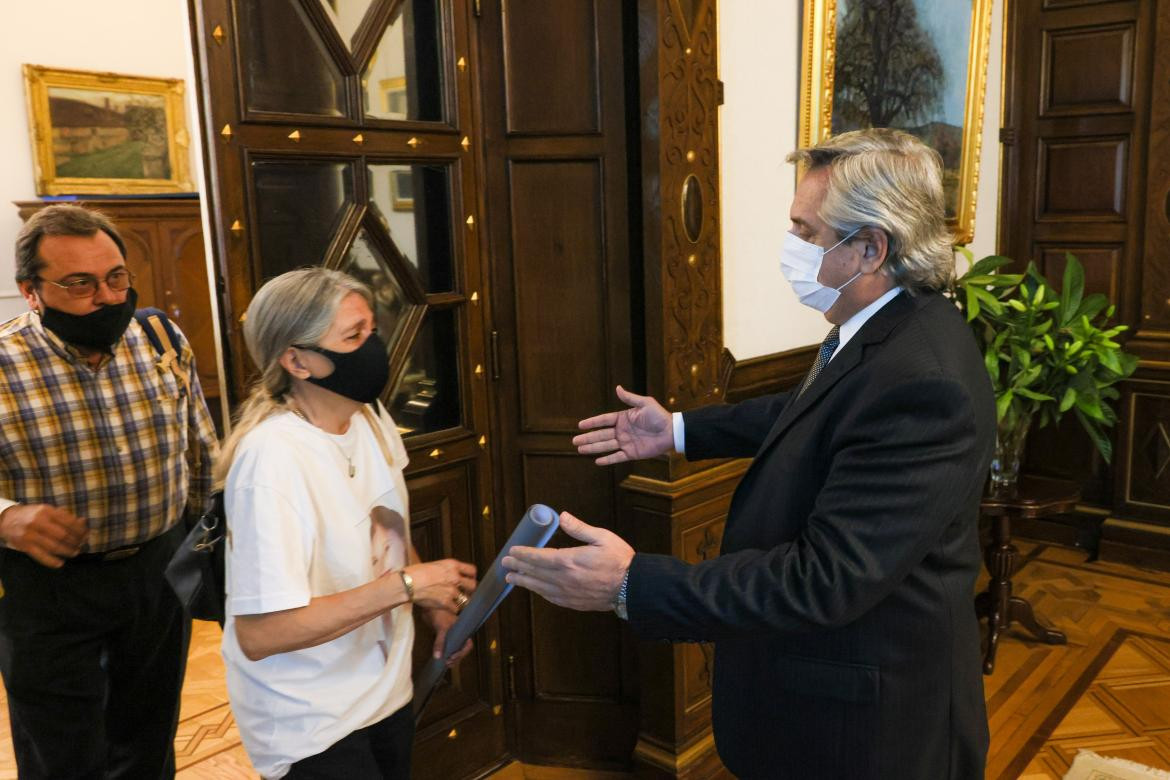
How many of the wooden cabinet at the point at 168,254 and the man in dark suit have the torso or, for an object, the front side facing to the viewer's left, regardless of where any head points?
1

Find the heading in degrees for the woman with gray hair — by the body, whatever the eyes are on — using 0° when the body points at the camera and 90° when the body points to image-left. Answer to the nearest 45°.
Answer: approximately 315°

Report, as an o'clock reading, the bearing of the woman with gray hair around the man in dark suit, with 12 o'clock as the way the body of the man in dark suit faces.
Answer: The woman with gray hair is roughly at 12 o'clock from the man in dark suit.

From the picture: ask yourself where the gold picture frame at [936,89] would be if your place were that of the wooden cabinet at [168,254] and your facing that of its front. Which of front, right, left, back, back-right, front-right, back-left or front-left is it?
front-left

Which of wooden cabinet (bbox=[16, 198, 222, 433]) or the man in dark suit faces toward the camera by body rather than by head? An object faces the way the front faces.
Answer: the wooden cabinet

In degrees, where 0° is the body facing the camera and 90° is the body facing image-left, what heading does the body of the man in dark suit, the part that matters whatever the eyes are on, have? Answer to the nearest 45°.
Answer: approximately 90°

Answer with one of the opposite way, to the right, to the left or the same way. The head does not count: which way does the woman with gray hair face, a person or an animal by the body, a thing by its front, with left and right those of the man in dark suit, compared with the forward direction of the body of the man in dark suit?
the opposite way

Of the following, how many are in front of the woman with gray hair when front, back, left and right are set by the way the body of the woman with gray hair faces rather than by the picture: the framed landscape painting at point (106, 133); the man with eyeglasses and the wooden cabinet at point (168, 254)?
0

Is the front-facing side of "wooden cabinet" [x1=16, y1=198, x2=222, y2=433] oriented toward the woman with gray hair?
yes

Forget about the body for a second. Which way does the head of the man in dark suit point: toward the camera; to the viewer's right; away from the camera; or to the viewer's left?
to the viewer's left

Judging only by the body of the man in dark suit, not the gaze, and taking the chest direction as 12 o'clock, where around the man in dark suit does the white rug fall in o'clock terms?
The white rug is roughly at 4 o'clock from the man in dark suit.

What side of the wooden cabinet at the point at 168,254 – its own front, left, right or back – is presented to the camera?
front

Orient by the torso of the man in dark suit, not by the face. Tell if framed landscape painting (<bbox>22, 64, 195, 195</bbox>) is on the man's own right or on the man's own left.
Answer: on the man's own right
